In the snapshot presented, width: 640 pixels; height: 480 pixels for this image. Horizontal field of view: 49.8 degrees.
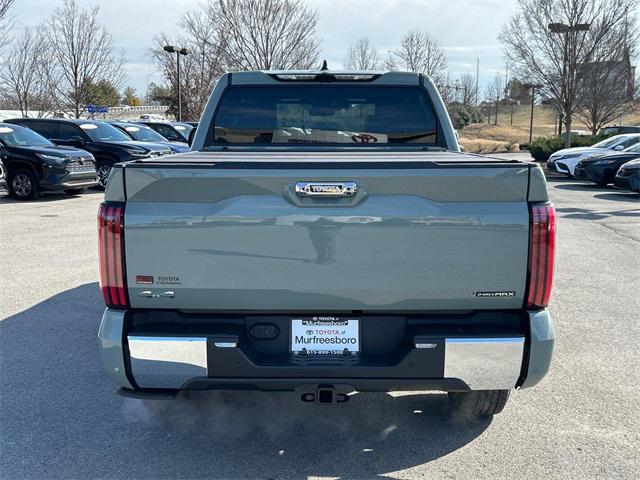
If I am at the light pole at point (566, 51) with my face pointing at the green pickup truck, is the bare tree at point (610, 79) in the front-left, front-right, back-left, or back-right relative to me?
back-left

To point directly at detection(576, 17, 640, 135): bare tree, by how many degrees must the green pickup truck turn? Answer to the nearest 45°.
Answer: approximately 45° to its right

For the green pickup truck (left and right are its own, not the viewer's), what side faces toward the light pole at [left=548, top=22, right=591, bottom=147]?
front

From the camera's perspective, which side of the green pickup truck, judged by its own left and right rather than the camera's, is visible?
back
